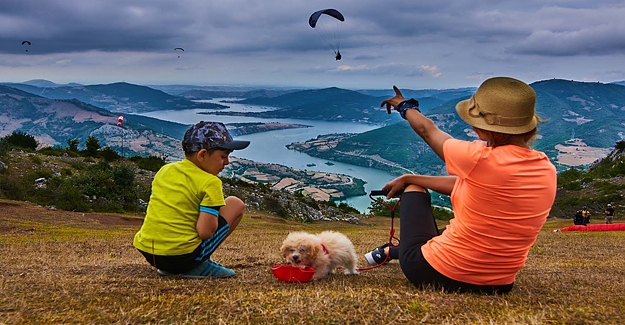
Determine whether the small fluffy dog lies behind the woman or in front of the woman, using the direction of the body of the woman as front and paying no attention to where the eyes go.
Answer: in front

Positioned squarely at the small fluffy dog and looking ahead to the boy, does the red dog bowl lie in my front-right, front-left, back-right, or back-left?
front-left

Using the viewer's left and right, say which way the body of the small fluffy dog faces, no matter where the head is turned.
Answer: facing the viewer and to the left of the viewer

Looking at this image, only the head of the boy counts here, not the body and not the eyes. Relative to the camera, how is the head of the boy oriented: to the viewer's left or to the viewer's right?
to the viewer's right

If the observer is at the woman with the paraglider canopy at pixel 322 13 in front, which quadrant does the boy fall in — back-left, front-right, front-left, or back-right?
front-left

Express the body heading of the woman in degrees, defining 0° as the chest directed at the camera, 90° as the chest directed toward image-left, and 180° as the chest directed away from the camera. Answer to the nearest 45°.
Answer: approximately 135°

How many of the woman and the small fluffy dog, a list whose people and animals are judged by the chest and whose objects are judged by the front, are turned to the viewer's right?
0

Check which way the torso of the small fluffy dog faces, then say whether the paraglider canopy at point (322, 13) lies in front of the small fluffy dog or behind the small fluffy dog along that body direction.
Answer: behind

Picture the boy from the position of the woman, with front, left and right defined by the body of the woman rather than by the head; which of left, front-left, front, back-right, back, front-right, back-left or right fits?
front-left

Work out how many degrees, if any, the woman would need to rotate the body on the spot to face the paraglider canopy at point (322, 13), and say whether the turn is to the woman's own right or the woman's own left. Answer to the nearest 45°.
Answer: approximately 45° to the woman's own right
